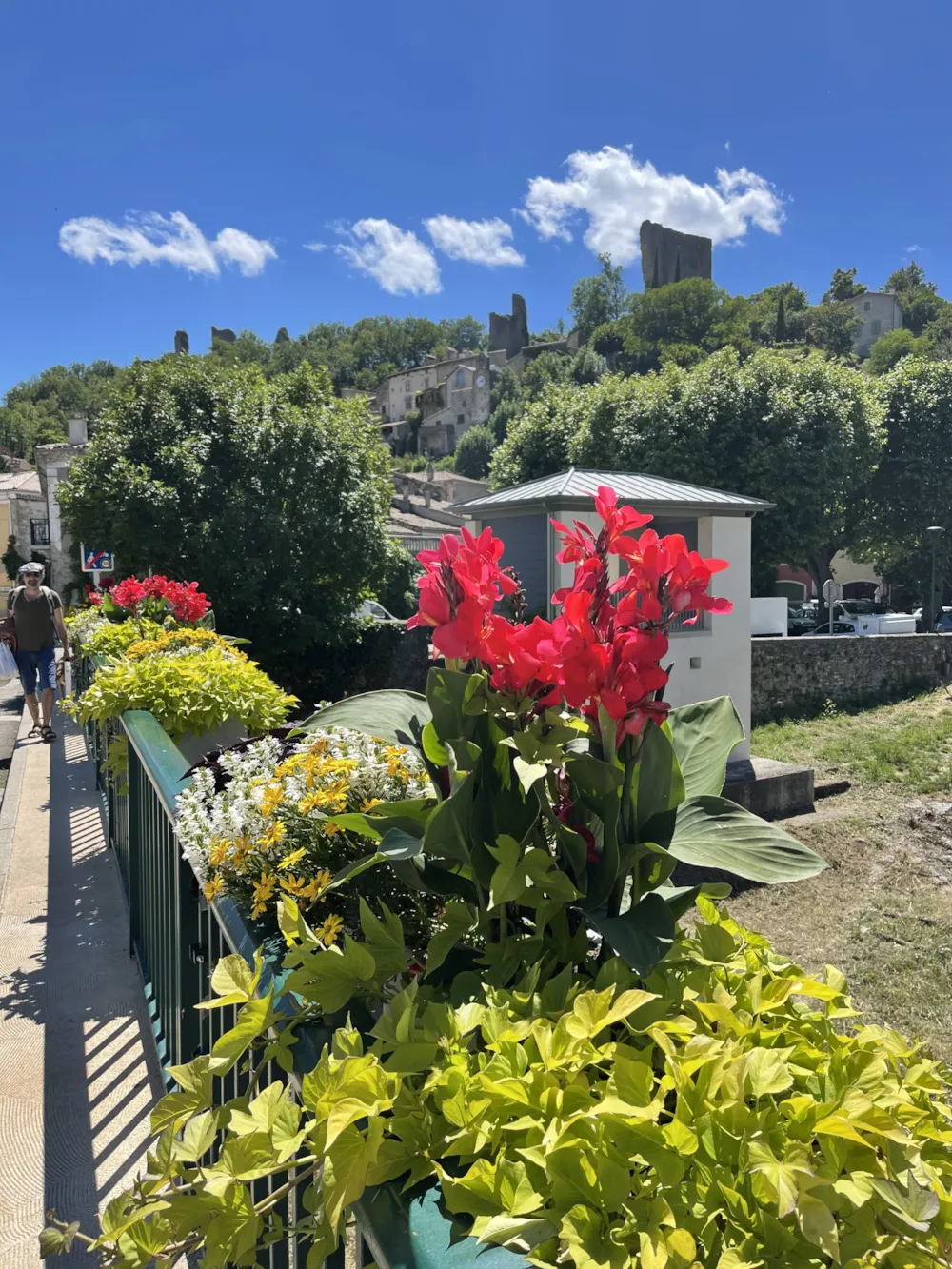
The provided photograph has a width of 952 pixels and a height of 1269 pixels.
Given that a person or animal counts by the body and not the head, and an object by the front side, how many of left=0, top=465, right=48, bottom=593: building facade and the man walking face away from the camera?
0

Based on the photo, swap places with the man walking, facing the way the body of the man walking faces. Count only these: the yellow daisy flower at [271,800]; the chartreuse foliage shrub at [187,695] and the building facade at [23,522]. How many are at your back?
1

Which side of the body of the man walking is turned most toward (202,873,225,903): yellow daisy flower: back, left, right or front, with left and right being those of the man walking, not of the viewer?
front

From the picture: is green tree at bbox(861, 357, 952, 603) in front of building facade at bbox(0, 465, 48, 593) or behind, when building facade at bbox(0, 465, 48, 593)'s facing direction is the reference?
in front

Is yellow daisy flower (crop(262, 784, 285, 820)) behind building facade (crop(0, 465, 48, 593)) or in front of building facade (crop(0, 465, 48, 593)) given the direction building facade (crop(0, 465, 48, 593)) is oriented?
in front

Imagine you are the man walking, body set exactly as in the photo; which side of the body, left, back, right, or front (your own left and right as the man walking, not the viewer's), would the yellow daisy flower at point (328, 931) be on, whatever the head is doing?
front

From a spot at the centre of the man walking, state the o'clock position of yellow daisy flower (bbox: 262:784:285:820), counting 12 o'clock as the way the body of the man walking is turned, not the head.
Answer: The yellow daisy flower is roughly at 12 o'clock from the man walking.

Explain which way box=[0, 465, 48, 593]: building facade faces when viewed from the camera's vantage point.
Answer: facing the viewer and to the right of the viewer

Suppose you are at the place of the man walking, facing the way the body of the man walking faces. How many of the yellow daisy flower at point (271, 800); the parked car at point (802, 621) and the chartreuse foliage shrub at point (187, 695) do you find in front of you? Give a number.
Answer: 2

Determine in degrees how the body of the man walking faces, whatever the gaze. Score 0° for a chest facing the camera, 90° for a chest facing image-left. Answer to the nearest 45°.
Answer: approximately 0°

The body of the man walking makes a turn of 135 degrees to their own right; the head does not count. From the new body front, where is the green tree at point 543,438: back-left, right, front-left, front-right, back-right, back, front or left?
right

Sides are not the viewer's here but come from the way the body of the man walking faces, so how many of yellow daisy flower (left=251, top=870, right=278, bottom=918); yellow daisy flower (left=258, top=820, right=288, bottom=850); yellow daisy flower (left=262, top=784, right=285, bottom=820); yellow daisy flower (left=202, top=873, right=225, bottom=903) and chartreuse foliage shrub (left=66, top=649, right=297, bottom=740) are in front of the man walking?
5

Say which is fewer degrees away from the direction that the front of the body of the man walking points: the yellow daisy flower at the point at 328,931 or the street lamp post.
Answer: the yellow daisy flower

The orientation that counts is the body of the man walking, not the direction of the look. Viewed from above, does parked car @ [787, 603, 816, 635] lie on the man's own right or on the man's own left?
on the man's own left
